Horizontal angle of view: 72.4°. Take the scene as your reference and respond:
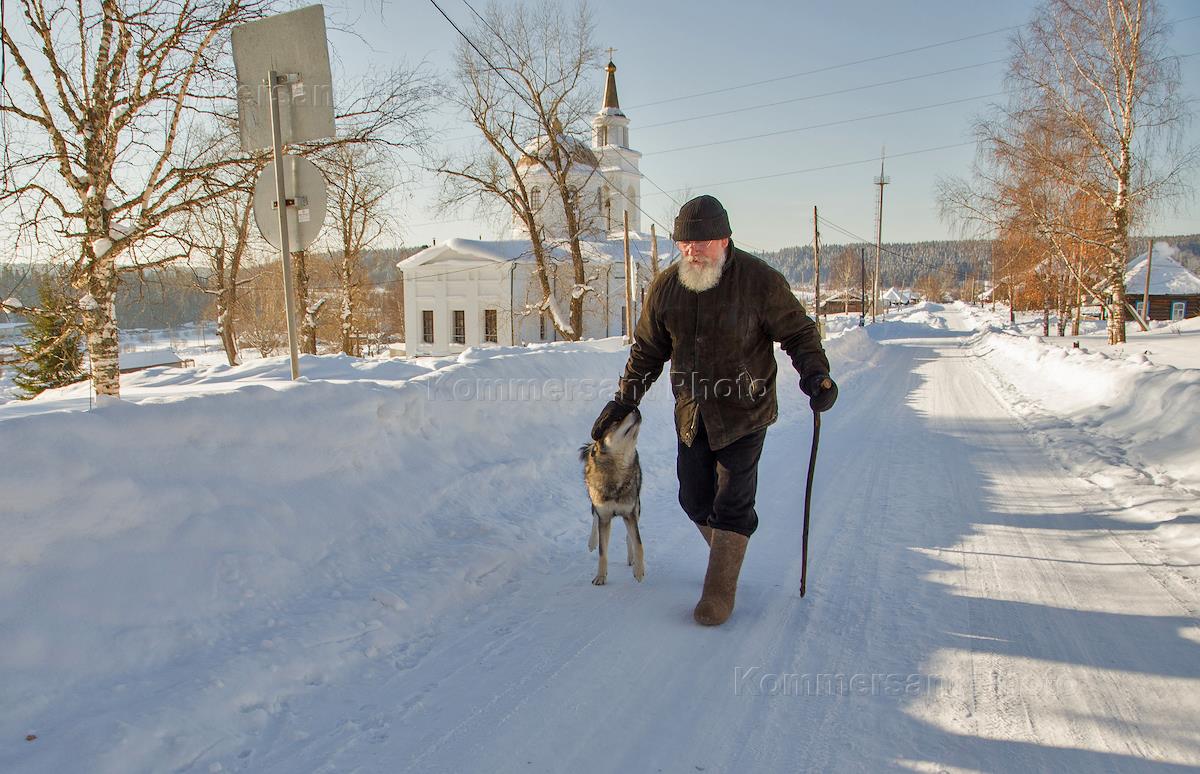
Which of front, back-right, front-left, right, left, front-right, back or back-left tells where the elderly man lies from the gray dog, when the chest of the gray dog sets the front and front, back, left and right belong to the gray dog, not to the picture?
front-left

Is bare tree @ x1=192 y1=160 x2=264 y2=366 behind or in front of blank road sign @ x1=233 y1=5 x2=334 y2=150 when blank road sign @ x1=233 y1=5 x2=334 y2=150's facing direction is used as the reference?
in front

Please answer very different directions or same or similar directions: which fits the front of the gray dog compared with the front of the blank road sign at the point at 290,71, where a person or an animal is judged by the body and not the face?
very different directions

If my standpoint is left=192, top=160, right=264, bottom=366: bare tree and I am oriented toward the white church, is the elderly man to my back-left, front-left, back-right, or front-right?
back-right

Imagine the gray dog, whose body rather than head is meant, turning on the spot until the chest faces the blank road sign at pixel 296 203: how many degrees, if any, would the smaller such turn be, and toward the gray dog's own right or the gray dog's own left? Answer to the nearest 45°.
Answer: approximately 135° to the gray dog's own right

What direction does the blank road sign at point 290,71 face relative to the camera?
away from the camera

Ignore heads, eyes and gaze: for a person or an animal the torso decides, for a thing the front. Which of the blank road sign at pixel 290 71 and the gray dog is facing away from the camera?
the blank road sign

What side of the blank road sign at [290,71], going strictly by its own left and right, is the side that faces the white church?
front

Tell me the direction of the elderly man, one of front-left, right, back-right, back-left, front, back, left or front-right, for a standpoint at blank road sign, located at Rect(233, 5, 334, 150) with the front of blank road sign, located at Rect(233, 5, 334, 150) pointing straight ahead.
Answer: back-right

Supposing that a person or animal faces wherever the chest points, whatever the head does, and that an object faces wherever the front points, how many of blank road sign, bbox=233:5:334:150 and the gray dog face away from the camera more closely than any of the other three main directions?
1

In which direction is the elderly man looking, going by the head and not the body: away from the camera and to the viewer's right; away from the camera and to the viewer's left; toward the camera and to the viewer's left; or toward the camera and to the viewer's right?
toward the camera and to the viewer's left
